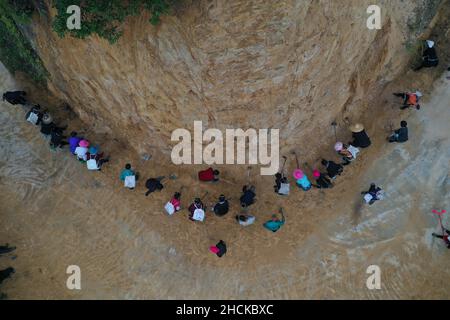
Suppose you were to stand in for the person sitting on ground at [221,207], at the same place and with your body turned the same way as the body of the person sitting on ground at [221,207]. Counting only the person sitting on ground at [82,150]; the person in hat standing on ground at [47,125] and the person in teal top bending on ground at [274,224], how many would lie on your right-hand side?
1

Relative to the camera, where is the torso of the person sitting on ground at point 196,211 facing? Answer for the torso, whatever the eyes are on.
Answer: away from the camera

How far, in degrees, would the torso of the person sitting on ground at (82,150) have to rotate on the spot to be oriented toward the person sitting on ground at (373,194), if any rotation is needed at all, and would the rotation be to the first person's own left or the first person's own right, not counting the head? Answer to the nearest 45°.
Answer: approximately 45° to the first person's own right

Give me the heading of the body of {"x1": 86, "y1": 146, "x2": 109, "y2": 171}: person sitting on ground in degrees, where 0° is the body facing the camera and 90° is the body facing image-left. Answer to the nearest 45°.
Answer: approximately 225°

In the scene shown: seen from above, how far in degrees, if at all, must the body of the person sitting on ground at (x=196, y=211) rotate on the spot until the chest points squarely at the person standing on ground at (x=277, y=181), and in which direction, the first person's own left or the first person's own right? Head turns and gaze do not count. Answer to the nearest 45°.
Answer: approximately 90° to the first person's own right

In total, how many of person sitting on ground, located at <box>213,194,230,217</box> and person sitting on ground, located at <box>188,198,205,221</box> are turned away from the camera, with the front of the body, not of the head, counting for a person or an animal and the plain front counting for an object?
2

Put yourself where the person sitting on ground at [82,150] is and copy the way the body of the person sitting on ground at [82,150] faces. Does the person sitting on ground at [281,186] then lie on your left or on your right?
on your right

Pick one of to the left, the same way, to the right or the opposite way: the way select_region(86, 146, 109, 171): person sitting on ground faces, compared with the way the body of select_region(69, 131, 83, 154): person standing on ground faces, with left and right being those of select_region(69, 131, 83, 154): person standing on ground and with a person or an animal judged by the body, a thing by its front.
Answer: the same way

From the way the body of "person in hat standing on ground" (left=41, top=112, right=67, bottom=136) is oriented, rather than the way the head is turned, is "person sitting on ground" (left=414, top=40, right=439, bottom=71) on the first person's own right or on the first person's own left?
on the first person's own right
